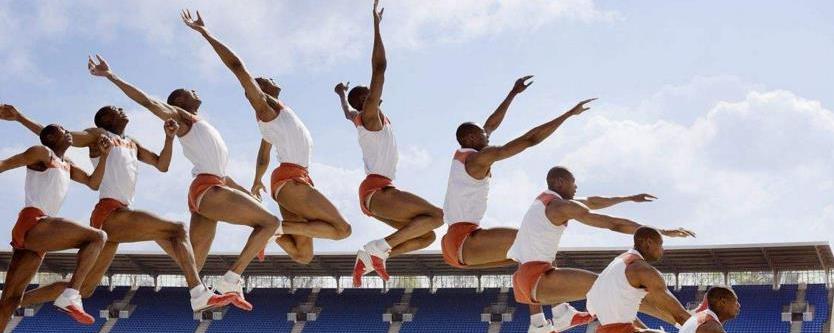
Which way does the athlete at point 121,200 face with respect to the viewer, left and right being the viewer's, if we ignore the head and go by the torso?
facing to the right of the viewer

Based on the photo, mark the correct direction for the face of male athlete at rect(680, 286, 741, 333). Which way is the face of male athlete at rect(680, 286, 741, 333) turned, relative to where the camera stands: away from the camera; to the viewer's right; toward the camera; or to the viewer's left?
to the viewer's right

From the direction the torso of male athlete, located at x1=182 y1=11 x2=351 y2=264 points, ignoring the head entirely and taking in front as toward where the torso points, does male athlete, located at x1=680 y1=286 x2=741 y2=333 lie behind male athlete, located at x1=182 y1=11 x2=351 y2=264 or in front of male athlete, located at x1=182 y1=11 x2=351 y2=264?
in front

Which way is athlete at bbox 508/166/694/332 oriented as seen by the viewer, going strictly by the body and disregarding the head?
to the viewer's right

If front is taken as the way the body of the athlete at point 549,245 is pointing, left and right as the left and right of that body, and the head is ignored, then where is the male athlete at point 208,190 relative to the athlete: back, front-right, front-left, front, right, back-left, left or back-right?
back

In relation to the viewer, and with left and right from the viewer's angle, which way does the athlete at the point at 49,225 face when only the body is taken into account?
facing to the right of the viewer

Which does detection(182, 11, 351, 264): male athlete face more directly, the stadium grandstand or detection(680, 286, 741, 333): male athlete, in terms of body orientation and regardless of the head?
the male athlete

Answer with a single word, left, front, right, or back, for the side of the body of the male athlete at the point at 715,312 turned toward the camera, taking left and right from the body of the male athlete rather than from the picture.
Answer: right

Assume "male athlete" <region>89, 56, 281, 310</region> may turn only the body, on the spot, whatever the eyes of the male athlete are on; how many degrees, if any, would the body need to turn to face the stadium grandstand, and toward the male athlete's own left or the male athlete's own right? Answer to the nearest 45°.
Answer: approximately 90° to the male athlete's own left

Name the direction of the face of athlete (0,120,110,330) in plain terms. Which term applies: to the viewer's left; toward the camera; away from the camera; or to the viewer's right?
to the viewer's right

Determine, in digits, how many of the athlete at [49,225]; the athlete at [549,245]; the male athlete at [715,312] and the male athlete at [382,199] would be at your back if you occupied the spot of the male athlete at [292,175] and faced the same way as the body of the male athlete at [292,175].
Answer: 1

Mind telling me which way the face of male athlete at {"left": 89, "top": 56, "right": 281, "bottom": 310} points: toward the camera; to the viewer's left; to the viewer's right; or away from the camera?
to the viewer's right

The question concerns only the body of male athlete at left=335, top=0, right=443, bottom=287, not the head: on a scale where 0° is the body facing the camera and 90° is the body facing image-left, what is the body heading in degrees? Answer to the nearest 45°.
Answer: approximately 270°

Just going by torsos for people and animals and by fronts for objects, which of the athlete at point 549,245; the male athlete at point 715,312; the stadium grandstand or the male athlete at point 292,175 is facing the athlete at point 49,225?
the stadium grandstand

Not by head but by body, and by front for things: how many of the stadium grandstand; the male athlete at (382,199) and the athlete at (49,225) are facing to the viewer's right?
2
